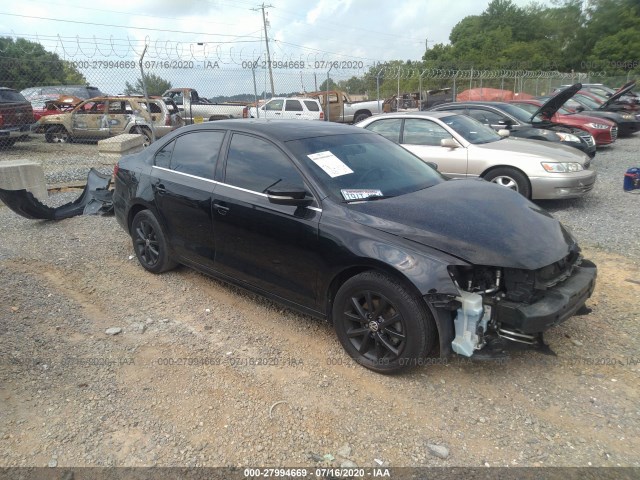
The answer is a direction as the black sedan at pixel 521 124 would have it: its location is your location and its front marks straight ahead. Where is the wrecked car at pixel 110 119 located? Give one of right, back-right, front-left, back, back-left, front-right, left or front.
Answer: back-right

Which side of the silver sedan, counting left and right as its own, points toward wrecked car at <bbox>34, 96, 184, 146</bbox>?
back

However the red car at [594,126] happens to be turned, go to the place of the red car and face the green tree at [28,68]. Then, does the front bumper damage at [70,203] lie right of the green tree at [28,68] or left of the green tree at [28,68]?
left

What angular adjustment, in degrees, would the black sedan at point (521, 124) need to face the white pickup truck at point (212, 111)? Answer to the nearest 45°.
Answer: approximately 180°

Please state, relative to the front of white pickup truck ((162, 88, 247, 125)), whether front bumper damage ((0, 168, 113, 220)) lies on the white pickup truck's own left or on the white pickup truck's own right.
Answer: on the white pickup truck's own left

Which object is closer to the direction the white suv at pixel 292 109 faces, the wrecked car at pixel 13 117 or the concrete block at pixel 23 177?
the wrecked car

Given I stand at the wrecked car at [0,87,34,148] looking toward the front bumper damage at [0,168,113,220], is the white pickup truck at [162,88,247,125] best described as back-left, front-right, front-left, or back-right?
back-left

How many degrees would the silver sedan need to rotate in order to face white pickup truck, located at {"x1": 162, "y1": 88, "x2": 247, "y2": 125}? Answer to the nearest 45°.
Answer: approximately 180°

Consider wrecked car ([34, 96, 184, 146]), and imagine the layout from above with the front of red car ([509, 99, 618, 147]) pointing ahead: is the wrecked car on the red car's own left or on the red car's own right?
on the red car's own right

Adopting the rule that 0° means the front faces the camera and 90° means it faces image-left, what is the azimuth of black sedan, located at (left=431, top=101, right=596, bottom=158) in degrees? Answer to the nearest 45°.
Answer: approximately 315°

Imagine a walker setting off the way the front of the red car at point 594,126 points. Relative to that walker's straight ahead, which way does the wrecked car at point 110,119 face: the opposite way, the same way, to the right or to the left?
to the right

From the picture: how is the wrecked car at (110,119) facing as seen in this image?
to the viewer's left
